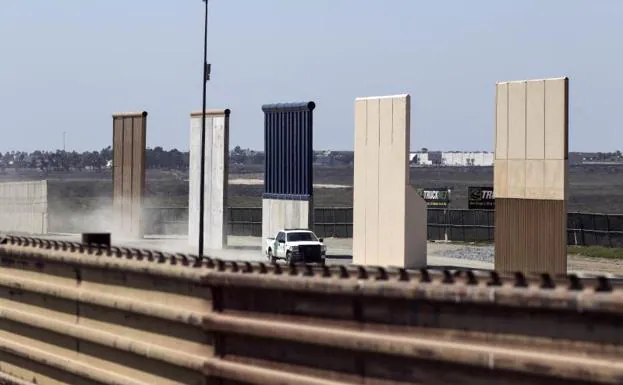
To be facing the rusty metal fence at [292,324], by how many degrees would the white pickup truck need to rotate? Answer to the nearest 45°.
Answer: approximately 45° to its right

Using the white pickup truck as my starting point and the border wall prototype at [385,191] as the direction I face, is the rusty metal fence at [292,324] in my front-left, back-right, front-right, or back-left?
front-right

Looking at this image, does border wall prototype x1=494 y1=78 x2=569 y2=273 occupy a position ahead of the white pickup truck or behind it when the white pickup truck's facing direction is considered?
ahead

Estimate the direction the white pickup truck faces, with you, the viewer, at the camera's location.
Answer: facing the viewer and to the right of the viewer

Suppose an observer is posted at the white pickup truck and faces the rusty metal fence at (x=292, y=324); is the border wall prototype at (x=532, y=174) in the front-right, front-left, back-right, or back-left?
front-left

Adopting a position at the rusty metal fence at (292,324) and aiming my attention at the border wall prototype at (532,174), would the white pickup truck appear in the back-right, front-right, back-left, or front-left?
front-left
